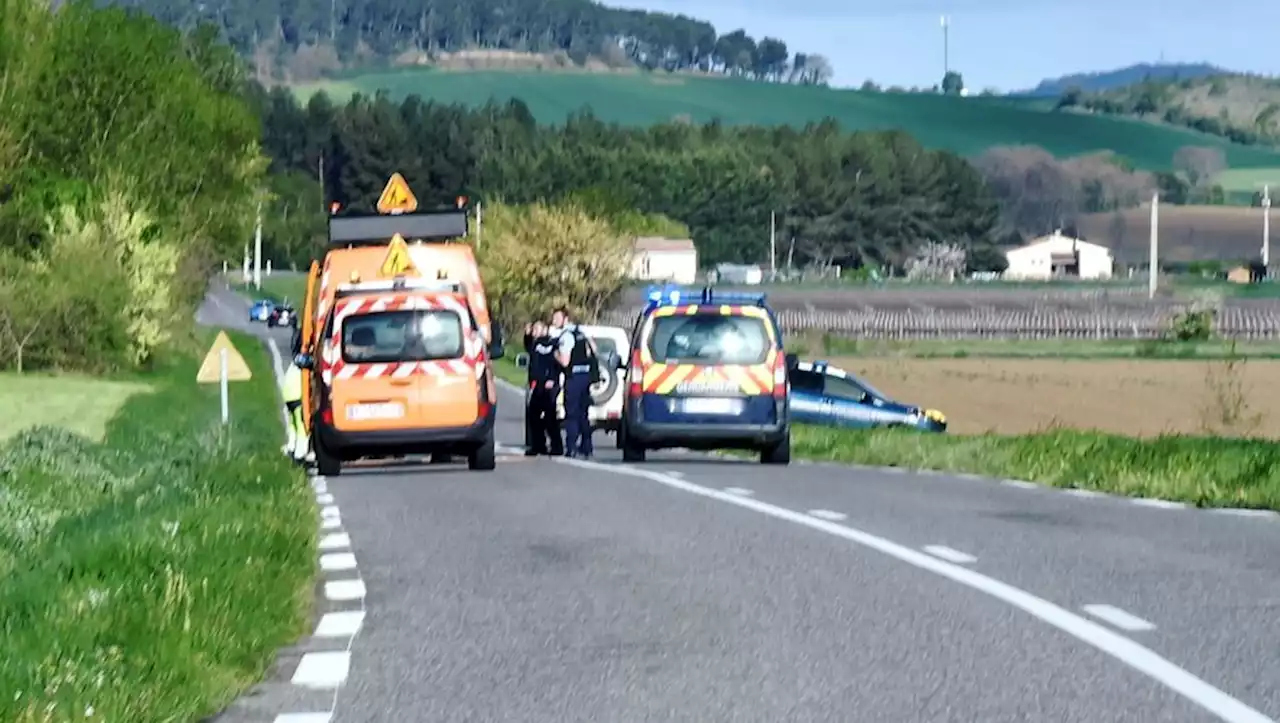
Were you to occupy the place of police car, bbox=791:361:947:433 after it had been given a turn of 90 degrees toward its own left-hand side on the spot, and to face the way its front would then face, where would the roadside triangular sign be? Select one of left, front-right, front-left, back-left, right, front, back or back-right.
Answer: left

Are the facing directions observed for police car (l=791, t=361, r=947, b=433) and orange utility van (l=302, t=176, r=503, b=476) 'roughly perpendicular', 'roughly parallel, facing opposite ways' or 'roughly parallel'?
roughly perpendicular

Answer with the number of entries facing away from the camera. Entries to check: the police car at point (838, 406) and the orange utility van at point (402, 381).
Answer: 1

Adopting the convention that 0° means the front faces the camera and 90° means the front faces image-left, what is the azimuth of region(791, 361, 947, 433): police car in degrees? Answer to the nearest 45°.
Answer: approximately 270°

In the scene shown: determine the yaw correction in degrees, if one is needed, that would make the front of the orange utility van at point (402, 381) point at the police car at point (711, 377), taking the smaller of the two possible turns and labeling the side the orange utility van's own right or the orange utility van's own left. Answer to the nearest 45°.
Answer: approximately 90° to the orange utility van's own right

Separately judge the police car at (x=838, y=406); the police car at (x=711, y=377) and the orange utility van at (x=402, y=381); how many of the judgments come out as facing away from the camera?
2

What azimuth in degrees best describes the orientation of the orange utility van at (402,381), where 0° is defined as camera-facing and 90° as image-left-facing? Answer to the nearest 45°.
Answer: approximately 180°

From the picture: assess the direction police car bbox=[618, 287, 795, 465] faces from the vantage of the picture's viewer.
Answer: facing away from the viewer
